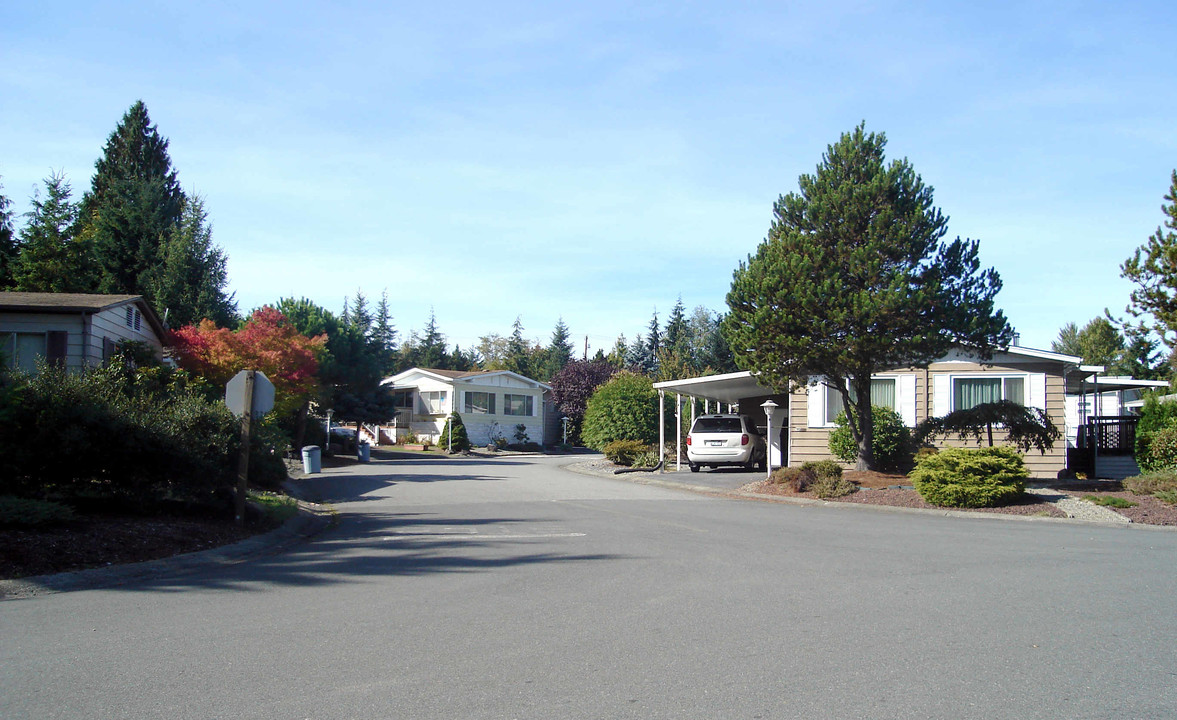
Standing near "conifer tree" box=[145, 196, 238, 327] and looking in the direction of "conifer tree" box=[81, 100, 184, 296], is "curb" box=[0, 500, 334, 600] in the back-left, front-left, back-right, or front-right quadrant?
back-left

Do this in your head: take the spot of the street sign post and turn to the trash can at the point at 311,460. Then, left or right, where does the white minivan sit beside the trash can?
right

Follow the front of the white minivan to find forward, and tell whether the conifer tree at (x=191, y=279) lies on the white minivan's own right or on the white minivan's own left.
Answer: on the white minivan's own left

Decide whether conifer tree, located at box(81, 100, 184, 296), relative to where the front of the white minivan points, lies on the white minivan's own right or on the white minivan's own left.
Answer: on the white minivan's own left

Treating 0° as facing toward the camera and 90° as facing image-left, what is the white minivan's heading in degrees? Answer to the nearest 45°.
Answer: approximately 180°

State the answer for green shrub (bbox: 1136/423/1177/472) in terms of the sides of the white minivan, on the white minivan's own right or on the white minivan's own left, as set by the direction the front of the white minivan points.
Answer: on the white minivan's own right

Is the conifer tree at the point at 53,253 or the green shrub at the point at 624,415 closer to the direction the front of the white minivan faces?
the green shrub

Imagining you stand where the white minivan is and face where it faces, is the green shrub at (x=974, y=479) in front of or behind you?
behind

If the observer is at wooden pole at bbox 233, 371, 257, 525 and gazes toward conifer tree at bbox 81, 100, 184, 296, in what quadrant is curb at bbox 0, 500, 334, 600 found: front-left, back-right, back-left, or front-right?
back-left

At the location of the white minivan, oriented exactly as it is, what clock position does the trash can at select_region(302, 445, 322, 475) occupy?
The trash can is roughly at 9 o'clock from the white minivan.

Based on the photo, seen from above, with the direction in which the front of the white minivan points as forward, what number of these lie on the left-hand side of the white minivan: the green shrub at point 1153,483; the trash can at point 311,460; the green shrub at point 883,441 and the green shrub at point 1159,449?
1
